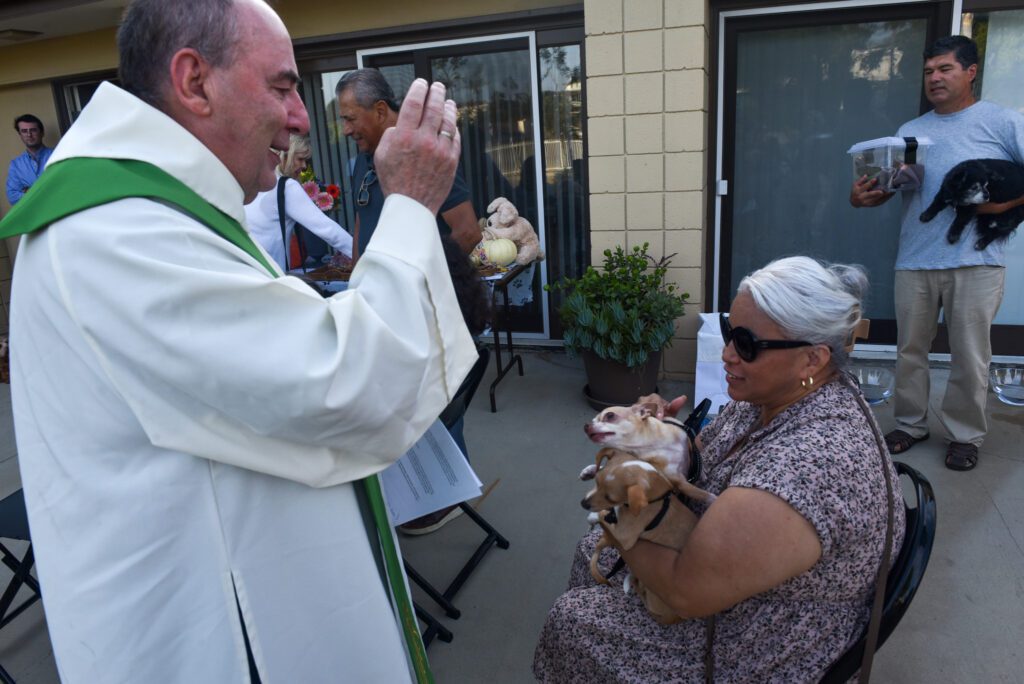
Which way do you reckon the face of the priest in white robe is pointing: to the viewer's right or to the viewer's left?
to the viewer's right

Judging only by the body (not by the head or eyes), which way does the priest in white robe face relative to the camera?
to the viewer's right

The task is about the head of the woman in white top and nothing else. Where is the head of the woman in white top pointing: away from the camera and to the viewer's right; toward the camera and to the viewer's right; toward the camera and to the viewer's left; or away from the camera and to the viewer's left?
toward the camera and to the viewer's right

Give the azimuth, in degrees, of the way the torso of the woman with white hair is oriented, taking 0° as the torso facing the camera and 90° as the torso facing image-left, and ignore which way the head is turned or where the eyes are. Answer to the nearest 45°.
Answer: approximately 90°

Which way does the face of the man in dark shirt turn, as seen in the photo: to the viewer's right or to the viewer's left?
to the viewer's left

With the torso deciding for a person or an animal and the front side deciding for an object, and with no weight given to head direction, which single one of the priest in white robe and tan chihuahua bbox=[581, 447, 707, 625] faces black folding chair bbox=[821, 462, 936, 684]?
the priest in white robe

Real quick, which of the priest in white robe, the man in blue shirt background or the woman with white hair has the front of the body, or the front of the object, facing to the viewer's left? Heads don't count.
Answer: the woman with white hair

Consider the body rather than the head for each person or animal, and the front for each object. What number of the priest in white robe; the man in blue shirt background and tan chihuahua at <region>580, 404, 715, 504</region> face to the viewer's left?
1

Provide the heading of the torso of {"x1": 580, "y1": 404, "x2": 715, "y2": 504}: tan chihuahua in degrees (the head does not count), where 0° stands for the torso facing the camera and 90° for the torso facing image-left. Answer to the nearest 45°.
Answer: approximately 90°

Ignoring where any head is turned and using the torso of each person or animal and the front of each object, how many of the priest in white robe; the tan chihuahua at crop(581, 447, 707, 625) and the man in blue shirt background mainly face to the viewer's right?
1

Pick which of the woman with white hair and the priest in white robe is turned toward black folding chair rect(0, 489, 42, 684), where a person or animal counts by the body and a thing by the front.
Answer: the woman with white hair

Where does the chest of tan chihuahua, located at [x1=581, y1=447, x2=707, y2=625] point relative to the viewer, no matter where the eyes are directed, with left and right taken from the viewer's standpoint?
facing to the left of the viewer
